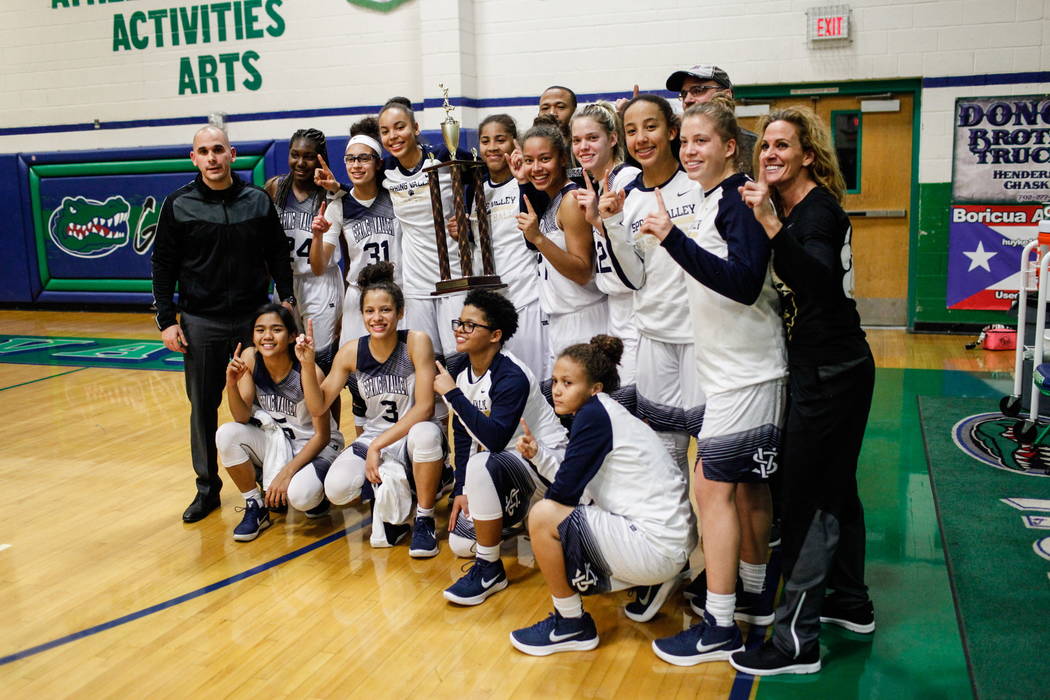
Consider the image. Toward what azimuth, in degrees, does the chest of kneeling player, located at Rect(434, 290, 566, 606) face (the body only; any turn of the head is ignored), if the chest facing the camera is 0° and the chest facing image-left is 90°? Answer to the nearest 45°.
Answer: approximately 45°

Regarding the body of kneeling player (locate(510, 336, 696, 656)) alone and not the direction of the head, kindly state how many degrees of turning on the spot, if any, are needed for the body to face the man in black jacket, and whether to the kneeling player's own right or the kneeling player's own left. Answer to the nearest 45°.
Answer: approximately 45° to the kneeling player's own right

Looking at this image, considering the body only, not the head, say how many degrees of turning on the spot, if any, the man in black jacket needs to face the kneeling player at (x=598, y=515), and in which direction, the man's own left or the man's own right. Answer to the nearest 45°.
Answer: approximately 45° to the man's own left

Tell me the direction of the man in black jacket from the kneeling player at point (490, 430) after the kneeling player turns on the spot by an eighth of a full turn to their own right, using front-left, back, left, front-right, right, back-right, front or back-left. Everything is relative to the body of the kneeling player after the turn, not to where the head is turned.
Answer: front-right

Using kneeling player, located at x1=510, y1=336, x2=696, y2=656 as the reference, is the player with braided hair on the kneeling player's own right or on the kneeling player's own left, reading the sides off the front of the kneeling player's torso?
on the kneeling player's own right

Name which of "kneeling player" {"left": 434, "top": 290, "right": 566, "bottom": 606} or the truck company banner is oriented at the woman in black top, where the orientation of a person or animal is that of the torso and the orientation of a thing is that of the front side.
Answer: the truck company banner

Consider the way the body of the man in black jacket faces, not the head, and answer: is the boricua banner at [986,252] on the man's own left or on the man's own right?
on the man's own left

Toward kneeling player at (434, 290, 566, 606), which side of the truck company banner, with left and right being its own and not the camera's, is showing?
front

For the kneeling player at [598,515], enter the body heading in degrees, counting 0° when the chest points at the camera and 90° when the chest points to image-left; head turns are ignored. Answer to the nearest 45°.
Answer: approximately 90°

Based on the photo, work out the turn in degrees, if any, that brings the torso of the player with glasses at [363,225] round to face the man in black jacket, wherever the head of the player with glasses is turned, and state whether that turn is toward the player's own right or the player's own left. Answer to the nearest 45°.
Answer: approximately 90° to the player's own right

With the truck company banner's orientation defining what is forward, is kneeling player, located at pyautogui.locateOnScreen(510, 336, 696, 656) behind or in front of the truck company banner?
in front
